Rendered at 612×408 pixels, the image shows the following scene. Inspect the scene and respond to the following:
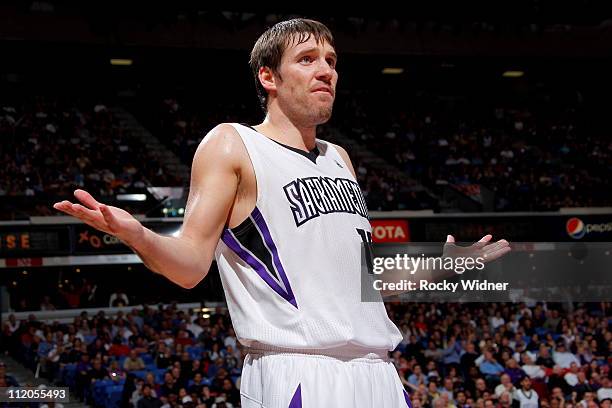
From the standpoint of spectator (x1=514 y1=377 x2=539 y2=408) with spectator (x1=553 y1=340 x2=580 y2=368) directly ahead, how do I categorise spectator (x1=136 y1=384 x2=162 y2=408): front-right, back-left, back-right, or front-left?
back-left

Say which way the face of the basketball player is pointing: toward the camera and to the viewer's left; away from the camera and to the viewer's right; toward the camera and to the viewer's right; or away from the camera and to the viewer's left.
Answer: toward the camera and to the viewer's right

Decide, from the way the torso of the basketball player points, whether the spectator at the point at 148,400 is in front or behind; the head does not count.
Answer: behind

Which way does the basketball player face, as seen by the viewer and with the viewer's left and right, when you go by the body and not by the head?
facing the viewer and to the right of the viewer

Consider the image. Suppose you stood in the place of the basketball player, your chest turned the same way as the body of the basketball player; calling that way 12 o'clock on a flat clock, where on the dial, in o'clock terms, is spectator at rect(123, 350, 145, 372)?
The spectator is roughly at 7 o'clock from the basketball player.

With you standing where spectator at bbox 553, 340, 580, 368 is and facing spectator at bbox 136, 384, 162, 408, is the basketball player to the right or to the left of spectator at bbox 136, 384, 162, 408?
left

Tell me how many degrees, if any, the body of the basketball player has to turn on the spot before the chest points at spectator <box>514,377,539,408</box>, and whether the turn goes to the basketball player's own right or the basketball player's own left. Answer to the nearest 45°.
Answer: approximately 135° to the basketball player's own left
